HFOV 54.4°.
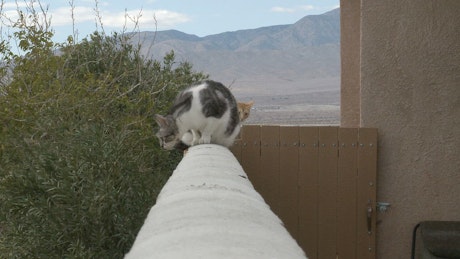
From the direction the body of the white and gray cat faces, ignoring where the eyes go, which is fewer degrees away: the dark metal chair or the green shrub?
the green shrub

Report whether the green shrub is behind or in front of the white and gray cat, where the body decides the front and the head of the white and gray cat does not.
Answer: in front

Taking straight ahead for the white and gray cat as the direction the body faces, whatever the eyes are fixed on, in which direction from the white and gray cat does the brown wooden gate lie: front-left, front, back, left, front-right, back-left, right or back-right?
back-right

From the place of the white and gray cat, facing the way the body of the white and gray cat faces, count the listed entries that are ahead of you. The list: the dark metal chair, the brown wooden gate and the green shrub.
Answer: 1

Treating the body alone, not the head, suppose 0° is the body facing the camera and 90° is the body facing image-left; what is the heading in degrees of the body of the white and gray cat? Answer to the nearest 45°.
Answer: approximately 90°

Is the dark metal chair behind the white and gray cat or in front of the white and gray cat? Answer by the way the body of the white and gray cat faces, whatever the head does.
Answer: behind
